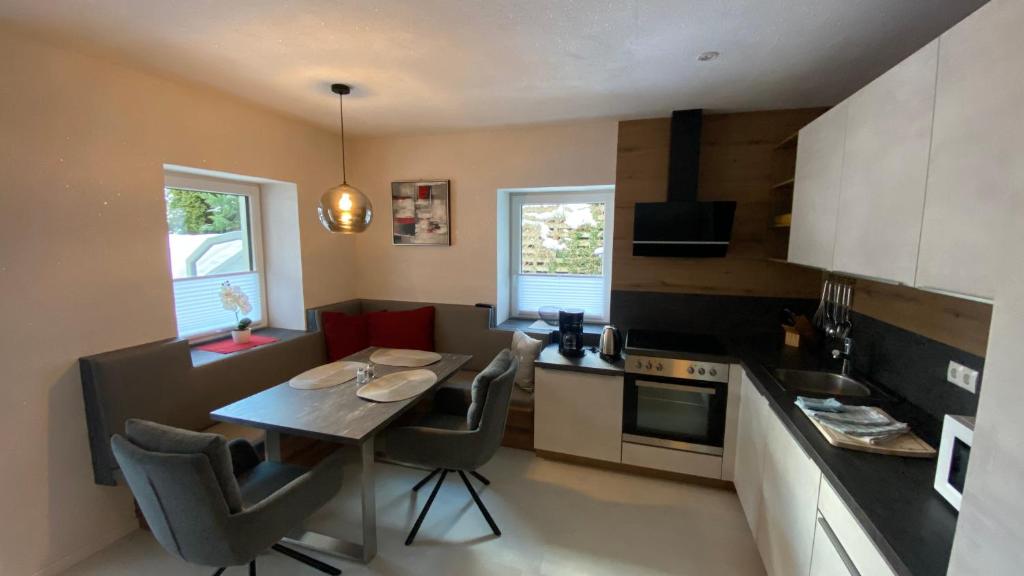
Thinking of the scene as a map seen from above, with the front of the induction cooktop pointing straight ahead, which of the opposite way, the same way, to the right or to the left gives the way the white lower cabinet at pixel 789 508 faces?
to the right

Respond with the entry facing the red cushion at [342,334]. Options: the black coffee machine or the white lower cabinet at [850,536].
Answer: the white lower cabinet

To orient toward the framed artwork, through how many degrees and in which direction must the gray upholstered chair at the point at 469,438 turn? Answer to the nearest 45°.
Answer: approximately 90° to its right

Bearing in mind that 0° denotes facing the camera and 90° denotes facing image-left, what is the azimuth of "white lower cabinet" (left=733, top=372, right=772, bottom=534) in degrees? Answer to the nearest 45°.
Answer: approximately 90°

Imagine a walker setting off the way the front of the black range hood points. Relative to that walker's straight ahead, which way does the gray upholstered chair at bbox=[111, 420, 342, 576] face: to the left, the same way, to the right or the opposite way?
the opposite way

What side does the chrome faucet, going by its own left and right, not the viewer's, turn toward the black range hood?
front

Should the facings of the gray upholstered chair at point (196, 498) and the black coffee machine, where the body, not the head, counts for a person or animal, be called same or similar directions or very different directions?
very different directions

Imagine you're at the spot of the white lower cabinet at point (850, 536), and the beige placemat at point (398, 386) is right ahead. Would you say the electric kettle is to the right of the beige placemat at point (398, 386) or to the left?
right

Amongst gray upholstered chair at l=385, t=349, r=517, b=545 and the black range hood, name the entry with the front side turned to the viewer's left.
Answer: the gray upholstered chair

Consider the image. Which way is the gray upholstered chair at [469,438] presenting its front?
to the viewer's left

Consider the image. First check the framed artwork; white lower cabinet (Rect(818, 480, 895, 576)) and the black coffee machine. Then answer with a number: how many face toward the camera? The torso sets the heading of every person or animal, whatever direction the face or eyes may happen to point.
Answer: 2

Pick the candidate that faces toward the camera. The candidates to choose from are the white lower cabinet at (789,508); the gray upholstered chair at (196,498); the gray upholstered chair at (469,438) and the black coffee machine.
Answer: the black coffee machine

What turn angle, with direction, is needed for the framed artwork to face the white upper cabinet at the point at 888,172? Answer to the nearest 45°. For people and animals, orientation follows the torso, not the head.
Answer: approximately 45° to its left

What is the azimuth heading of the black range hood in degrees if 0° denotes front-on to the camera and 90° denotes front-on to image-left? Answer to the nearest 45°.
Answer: approximately 0°

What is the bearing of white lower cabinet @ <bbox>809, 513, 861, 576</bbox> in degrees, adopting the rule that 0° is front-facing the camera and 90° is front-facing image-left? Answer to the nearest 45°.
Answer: approximately 90°

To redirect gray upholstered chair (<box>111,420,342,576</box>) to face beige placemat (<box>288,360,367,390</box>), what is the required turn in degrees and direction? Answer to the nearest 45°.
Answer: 0° — it already faces it

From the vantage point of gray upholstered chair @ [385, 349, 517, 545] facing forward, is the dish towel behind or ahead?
behind

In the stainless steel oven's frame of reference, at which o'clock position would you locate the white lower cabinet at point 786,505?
The white lower cabinet is roughly at 11 o'clock from the stainless steel oven.

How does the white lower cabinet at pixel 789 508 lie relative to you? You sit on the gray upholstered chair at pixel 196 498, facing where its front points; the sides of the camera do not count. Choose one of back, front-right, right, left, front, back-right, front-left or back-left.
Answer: right

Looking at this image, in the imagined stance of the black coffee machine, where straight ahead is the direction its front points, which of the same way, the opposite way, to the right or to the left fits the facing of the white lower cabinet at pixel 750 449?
to the right

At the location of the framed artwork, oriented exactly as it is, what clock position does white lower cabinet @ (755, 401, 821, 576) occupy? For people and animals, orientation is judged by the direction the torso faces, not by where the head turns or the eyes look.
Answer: The white lower cabinet is roughly at 11 o'clock from the framed artwork.
